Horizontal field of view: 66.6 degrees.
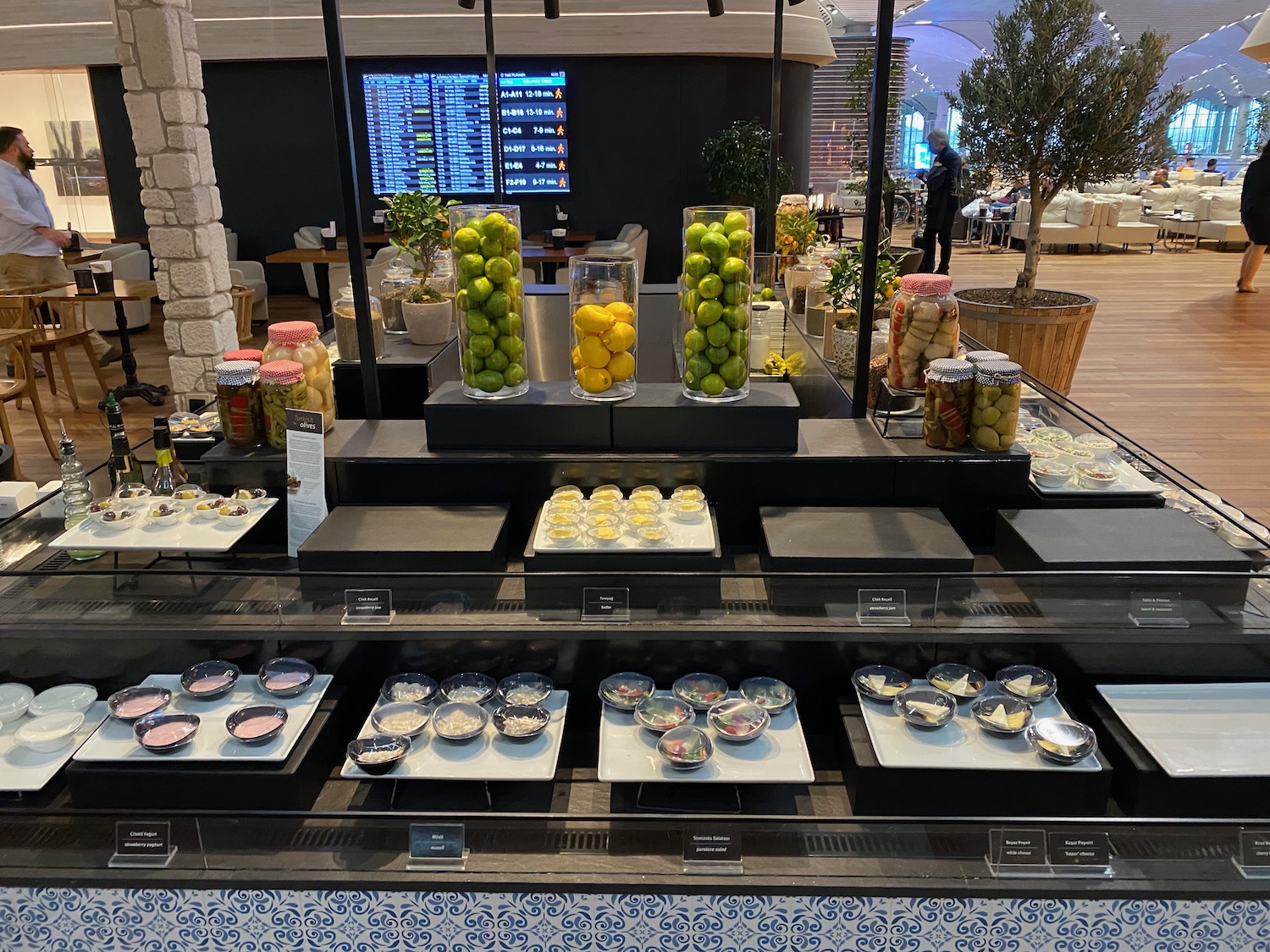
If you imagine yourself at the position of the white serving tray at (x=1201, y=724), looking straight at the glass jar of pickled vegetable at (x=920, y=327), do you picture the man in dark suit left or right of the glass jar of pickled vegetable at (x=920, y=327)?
right

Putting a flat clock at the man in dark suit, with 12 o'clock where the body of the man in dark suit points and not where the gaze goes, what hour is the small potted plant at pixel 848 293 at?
The small potted plant is roughly at 9 o'clock from the man in dark suit.

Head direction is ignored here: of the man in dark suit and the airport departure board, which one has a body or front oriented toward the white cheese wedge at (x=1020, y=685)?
the airport departure board

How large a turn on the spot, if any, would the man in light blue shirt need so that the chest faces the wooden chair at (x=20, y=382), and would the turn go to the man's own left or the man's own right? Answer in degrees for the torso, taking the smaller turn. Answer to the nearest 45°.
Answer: approximately 90° to the man's own right

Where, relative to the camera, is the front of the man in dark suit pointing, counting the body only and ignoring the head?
to the viewer's left

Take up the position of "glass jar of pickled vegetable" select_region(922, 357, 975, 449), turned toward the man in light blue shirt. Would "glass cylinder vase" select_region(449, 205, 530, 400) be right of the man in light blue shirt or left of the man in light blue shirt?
left

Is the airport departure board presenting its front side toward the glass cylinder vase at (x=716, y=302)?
yes

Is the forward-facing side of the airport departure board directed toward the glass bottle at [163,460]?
yes

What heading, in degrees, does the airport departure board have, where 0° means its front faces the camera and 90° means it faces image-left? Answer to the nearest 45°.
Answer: approximately 0°

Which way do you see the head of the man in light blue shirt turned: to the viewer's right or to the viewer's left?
to the viewer's right

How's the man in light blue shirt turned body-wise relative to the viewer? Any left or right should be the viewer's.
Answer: facing to the right of the viewer

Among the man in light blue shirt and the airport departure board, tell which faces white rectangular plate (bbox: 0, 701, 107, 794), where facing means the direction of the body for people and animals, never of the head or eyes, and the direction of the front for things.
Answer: the airport departure board
